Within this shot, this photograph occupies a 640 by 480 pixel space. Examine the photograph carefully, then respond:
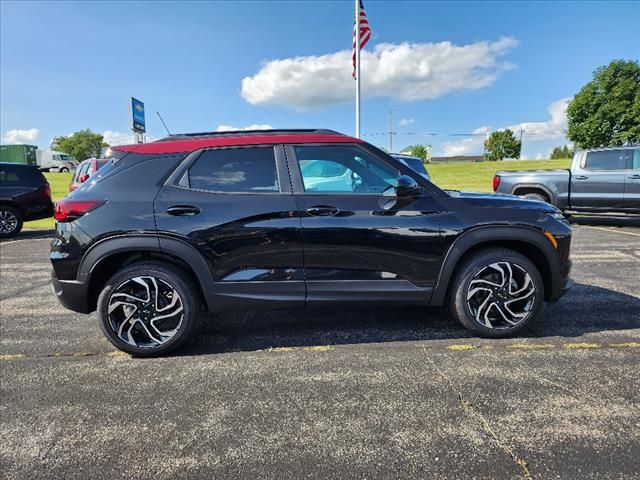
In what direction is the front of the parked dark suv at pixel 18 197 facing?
to the viewer's left

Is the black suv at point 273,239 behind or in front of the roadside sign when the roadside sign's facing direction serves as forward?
in front

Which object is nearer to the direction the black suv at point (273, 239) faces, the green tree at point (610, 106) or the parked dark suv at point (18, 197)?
the green tree

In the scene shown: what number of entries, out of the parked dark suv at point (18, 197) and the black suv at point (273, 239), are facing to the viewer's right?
1

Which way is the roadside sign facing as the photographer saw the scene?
facing the viewer and to the right of the viewer

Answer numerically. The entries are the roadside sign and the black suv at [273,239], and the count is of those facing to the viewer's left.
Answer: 0

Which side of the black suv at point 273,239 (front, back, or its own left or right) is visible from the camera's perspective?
right

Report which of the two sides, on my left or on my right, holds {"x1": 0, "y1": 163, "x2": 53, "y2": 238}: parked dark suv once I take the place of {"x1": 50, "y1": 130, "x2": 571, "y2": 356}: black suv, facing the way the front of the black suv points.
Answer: on my left

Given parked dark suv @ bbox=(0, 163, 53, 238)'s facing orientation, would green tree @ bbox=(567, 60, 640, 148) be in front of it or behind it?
behind

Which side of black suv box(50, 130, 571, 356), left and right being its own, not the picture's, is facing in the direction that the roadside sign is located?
left

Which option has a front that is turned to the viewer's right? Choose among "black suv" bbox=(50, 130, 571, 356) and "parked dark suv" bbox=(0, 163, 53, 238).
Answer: the black suv
